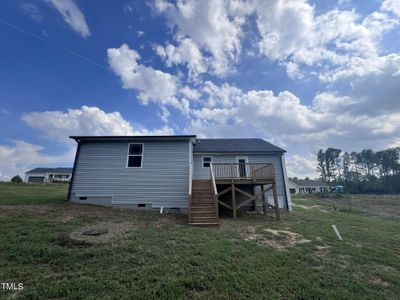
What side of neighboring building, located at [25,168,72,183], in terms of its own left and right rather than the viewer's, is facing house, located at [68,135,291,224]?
front

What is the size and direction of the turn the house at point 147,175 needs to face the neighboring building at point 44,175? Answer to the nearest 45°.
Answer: approximately 45° to its left

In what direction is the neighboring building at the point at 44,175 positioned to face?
toward the camera

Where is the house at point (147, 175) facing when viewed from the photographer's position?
facing away from the viewer
